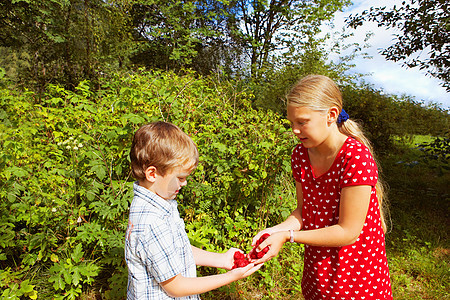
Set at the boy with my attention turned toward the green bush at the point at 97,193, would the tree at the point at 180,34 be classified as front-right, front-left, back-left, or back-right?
front-right

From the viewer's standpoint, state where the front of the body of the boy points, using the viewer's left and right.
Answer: facing to the right of the viewer

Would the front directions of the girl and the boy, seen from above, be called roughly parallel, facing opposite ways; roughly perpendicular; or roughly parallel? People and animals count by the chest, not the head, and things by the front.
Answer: roughly parallel, facing opposite ways

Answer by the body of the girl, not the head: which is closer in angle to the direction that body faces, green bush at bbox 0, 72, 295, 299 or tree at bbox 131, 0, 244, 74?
the green bush

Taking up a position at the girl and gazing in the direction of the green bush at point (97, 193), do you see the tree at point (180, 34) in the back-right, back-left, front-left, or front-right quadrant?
front-right

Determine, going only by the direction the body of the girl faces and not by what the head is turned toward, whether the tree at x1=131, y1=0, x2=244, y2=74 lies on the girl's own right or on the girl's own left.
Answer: on the girl's own right

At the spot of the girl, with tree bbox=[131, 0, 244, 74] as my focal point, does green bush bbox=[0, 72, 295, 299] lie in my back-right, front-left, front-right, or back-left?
front-left

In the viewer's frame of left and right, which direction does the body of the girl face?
facing the viewer and to the left of the viewer

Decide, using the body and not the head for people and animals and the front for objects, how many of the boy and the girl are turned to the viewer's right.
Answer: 1

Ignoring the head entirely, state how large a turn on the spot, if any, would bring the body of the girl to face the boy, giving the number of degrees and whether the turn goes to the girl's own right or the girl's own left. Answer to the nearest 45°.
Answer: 0° — they already face them

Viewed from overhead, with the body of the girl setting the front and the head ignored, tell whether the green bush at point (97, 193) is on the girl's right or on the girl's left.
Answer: on the girl's right

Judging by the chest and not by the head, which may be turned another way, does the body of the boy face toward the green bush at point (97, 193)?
no

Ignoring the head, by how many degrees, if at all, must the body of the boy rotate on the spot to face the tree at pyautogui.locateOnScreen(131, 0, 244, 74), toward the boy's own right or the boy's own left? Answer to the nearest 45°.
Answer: approximately 90° to the boy's own left

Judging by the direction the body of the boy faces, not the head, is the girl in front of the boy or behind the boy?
in front
